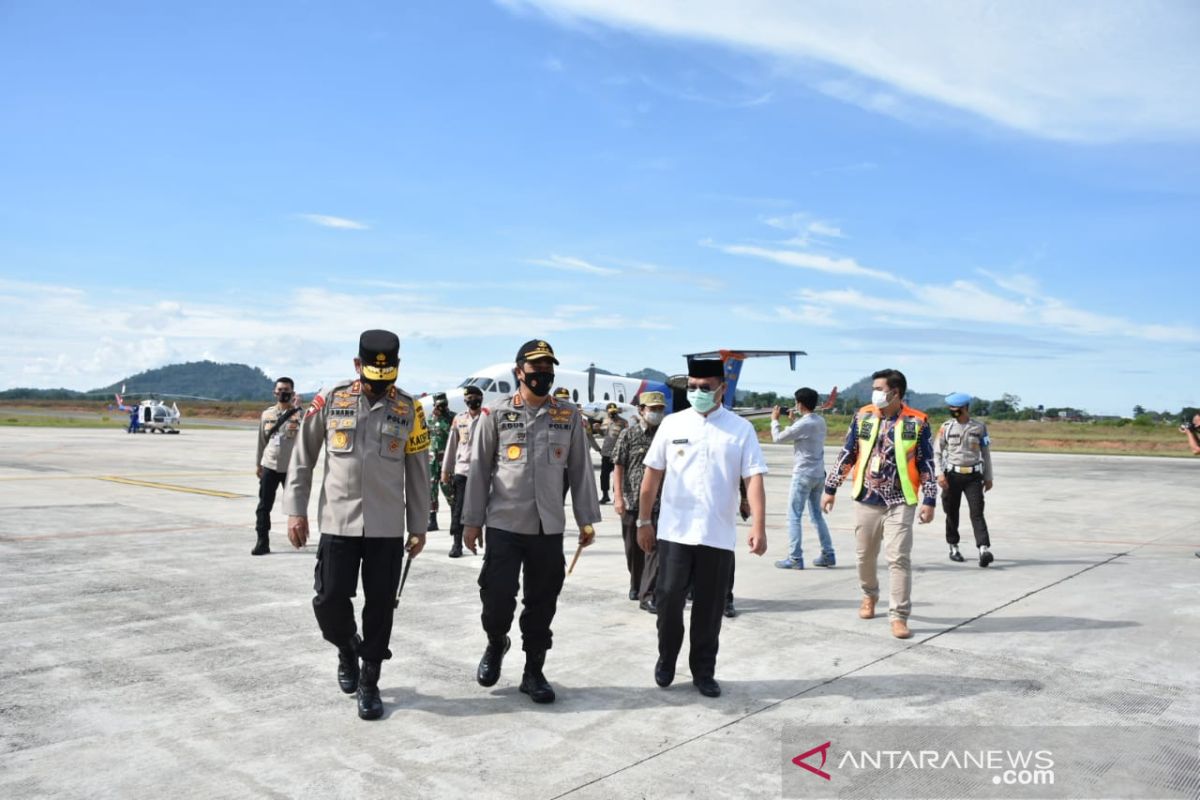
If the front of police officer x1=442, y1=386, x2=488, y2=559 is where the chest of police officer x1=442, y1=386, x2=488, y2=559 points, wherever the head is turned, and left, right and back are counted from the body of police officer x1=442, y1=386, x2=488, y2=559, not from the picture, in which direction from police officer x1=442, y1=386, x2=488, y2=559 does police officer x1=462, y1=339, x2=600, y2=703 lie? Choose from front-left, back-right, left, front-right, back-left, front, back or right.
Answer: front

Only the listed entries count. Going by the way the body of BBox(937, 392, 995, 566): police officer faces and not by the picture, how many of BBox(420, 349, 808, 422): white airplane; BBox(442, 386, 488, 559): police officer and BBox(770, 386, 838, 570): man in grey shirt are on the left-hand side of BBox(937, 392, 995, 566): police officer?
0

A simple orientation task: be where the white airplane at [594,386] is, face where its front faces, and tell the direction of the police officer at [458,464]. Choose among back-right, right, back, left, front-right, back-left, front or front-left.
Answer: front-left

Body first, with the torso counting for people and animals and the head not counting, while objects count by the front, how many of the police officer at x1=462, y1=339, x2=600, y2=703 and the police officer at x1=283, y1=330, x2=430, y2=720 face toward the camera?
2

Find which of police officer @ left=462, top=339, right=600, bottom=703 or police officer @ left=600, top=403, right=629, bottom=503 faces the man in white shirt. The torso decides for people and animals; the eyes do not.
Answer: police officer @ left=600, top=403, right=629, bottom=503

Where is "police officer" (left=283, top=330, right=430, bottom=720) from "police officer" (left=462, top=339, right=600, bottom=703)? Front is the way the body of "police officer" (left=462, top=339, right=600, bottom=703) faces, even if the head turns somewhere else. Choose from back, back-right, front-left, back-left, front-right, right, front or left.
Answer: right

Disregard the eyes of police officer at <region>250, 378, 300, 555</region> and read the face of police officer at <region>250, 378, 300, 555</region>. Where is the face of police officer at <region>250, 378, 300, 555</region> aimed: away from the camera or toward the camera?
toward the camera

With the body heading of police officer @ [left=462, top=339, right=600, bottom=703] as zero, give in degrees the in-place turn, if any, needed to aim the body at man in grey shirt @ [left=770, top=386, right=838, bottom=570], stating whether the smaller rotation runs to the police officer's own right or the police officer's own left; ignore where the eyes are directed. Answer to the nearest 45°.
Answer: approximately 135° to the police officer's own left

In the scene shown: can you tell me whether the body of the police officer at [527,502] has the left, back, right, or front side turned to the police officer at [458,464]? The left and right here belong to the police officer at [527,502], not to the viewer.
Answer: back

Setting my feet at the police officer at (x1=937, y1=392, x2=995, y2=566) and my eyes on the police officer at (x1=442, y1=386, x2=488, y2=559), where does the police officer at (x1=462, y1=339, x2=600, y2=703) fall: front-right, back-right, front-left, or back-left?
front-left

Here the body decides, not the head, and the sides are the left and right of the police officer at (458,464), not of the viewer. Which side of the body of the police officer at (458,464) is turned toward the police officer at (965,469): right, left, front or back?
left

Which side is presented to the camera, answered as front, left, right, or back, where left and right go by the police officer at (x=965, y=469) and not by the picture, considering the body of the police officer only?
front

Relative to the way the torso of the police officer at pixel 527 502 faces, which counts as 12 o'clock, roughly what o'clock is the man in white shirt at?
The man in white shirt is roughly at 9 o'clock from the police officer.

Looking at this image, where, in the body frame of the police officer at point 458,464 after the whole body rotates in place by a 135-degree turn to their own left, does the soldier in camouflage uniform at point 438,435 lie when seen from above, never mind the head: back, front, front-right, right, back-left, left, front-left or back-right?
front-left

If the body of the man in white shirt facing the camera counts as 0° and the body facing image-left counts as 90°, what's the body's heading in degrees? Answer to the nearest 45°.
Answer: approximately 0°

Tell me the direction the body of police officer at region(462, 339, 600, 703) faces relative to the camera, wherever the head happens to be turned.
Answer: toward the camera

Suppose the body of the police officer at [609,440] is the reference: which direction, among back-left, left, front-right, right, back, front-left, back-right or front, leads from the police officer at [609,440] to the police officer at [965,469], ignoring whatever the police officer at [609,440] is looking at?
front-left

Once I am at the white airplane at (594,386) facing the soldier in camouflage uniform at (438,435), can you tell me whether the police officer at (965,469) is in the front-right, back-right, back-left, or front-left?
front-left
